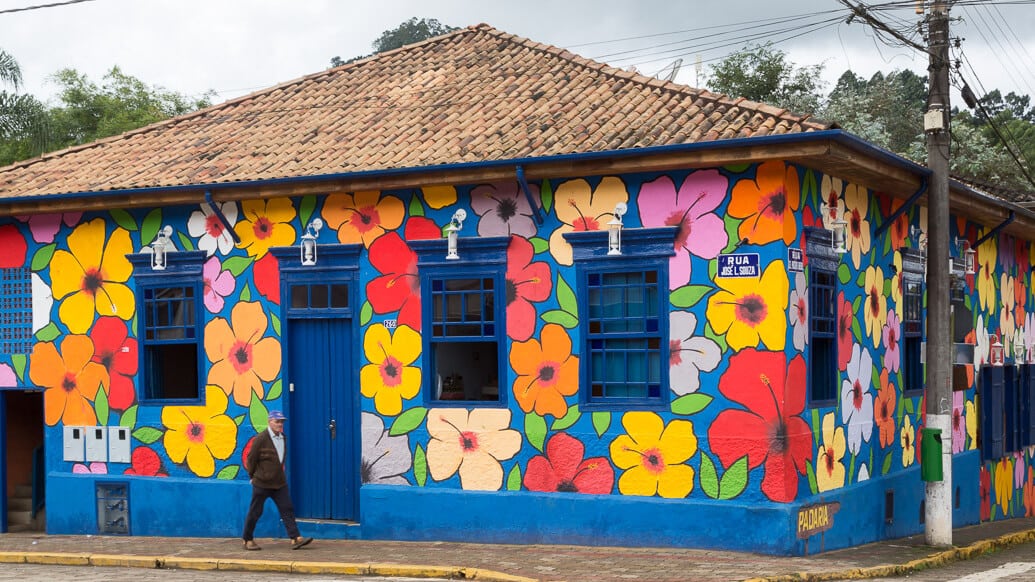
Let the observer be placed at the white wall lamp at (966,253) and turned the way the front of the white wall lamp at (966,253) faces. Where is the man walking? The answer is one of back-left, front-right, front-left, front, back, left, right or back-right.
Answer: right

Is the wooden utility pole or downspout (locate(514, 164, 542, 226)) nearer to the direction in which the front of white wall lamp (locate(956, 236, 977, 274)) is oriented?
the wooden utility pole

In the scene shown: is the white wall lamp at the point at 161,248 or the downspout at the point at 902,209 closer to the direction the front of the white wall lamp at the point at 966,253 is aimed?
the downspout

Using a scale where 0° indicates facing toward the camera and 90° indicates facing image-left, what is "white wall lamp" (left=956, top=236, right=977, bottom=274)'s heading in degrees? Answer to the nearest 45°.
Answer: approximately 315°

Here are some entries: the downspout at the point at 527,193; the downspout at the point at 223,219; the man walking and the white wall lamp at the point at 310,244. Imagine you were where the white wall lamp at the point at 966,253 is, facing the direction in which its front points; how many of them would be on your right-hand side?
4

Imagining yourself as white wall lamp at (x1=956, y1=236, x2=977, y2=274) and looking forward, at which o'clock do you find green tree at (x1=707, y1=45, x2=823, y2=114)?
The green tree is roughly at 7 o'clock from the white wall lamp.

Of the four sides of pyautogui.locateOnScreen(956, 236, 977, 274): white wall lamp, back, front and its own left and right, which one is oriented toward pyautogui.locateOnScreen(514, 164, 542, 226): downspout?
right

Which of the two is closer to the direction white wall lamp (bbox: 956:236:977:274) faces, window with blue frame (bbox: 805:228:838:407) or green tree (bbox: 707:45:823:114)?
the window with blue frame

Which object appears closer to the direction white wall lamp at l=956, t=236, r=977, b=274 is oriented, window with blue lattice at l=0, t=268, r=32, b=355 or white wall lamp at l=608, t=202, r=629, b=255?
the white wall lamp

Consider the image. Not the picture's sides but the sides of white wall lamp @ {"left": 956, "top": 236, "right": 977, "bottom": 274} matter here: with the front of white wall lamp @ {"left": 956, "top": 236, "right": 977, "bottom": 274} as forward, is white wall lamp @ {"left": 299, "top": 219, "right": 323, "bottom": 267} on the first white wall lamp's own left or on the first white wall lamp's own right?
on the first white wall lamp's own right

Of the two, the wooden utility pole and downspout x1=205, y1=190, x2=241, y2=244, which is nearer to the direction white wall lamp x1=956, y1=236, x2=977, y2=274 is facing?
the wooden utility pole

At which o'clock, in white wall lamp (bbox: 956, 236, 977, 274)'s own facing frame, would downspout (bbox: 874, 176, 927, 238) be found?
The downspout is roughly at 2 o'clock from the white wall lamp.

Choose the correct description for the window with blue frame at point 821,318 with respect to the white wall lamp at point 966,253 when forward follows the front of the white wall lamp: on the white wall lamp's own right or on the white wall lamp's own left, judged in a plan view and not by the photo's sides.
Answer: on the white wall lamp's own right

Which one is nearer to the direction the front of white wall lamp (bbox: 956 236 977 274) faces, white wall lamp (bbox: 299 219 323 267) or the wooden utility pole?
the wooden utility pole
